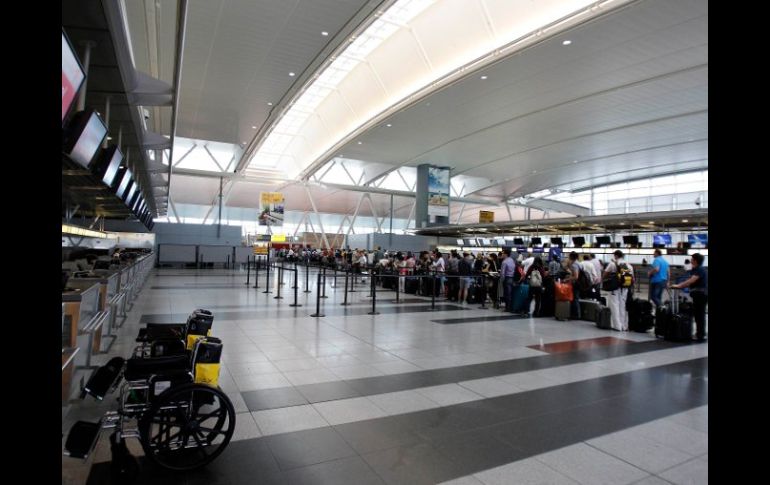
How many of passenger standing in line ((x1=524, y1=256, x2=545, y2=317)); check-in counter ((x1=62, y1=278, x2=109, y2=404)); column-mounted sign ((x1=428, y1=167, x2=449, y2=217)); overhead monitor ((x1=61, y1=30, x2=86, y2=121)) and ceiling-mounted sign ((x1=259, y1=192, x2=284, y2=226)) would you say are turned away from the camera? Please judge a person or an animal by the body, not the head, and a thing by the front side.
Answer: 1

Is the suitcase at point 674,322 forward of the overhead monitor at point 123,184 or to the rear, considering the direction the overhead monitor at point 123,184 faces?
forward

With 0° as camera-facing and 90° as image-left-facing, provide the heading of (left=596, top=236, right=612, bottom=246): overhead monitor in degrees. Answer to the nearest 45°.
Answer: approximately 0°

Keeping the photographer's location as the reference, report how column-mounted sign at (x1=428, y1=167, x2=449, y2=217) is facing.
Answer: facing the viewer

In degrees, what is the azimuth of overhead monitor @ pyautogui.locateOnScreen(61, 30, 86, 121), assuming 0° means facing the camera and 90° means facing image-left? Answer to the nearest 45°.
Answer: approximately 315°

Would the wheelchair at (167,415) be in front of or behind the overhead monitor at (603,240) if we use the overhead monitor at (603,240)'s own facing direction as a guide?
in front

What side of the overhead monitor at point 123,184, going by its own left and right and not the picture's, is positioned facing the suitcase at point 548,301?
front

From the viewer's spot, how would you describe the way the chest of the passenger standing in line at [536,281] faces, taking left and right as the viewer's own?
facing away from the viewer

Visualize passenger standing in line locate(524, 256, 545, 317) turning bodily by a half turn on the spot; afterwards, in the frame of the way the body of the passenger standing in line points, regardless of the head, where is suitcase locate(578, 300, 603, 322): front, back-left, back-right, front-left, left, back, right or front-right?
left

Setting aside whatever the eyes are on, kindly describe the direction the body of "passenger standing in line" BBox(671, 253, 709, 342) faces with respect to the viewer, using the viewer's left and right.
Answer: facing to the left of the viewer

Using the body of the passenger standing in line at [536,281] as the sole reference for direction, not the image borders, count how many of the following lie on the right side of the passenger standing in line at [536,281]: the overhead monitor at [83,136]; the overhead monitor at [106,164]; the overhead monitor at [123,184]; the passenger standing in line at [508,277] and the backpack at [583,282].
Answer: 1

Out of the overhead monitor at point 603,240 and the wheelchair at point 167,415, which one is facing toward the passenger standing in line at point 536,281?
the overhead monitor

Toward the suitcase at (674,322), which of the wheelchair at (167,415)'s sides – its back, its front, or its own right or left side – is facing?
back

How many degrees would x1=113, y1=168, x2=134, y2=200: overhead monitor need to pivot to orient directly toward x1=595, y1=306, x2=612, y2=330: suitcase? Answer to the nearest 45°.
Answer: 0° — it already faces it

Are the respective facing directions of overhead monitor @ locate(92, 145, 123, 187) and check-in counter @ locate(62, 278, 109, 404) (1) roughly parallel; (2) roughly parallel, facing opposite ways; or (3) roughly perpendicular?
roughly parallel

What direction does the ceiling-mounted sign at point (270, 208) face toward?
toward the camera

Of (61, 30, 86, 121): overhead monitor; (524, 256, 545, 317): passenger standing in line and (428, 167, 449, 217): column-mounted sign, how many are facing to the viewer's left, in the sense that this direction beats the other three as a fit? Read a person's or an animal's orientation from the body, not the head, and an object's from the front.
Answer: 0
